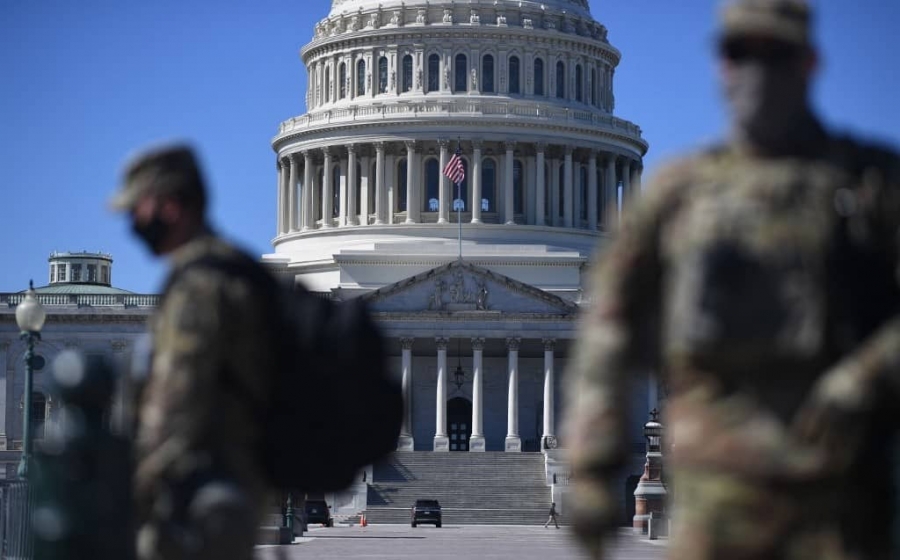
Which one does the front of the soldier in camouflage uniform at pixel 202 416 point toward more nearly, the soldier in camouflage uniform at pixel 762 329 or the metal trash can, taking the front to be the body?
the metal trash can

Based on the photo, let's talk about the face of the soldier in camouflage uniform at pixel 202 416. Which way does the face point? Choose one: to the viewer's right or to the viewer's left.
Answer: to the viewer's left

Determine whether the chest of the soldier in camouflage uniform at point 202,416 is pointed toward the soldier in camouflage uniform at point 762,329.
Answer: no

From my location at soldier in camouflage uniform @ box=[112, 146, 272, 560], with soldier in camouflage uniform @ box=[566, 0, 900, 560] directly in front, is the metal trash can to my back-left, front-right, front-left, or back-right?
back-left

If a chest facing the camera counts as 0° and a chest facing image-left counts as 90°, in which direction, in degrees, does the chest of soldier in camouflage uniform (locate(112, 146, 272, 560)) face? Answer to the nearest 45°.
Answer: approximately 90°

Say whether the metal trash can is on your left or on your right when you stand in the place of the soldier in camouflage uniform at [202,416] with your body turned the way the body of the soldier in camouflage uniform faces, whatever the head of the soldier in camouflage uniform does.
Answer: on your right
